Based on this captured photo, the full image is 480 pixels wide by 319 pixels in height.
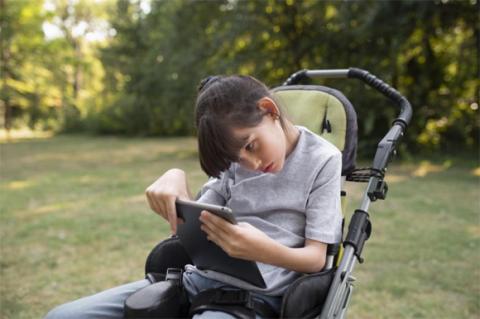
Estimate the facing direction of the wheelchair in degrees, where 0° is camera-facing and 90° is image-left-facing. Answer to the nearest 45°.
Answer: approximately 45°

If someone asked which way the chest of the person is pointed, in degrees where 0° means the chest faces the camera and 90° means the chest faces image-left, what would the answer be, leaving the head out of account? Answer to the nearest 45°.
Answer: approximately 45°
